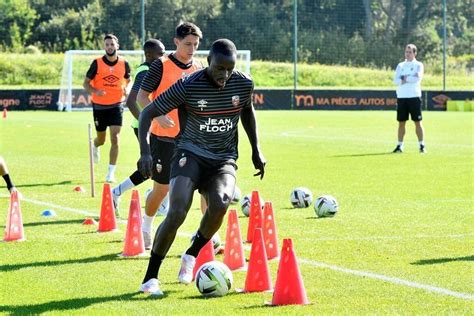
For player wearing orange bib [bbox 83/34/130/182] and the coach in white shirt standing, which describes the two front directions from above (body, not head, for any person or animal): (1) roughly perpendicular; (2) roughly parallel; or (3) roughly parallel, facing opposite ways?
roughly parallel

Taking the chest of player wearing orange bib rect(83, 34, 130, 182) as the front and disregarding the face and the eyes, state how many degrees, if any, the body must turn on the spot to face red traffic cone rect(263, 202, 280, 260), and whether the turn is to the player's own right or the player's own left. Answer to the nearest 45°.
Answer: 0° — they already face it

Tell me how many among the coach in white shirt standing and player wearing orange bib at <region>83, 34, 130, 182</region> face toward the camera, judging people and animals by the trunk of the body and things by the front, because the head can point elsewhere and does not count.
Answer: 2

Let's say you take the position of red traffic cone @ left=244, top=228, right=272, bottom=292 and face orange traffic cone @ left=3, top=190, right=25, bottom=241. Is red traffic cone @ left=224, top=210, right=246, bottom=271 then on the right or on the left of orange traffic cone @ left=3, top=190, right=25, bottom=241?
right

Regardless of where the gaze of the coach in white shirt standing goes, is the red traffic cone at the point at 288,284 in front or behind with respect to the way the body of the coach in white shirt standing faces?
in front

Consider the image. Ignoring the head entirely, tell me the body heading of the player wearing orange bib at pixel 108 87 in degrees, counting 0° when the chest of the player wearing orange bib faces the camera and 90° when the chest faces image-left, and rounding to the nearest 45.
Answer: approximately 0°

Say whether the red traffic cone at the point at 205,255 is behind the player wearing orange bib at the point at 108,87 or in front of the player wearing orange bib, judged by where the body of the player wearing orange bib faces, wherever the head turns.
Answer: in front

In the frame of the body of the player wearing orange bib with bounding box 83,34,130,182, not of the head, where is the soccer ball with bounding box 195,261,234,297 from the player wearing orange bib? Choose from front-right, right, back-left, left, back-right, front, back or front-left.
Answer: front

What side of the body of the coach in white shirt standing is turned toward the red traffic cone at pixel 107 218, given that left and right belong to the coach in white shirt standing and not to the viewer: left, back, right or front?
front

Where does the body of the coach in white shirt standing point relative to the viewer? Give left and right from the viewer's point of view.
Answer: facing the viewer

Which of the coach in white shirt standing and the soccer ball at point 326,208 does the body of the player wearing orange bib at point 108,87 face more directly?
the soccer ball

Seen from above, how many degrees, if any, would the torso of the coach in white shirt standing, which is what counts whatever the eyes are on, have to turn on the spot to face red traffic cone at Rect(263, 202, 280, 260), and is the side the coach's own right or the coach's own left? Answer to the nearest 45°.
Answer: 0° — they already face it

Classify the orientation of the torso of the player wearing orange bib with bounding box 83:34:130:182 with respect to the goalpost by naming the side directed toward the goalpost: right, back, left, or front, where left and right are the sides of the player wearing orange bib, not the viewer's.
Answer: back

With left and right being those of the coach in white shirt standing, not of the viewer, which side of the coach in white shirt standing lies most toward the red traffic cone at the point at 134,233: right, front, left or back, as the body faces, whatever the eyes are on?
front

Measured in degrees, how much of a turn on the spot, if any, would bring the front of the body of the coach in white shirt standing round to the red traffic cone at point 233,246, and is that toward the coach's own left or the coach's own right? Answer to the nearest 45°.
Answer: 0° — they already face it

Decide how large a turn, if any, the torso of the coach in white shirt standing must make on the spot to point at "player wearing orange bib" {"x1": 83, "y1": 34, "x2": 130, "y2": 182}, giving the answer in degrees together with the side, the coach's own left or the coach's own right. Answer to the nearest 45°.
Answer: approximately 45° to the coach's own right

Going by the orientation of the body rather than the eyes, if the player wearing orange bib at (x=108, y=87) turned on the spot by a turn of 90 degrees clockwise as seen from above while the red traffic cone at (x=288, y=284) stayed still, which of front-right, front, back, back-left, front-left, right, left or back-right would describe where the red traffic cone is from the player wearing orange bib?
left
